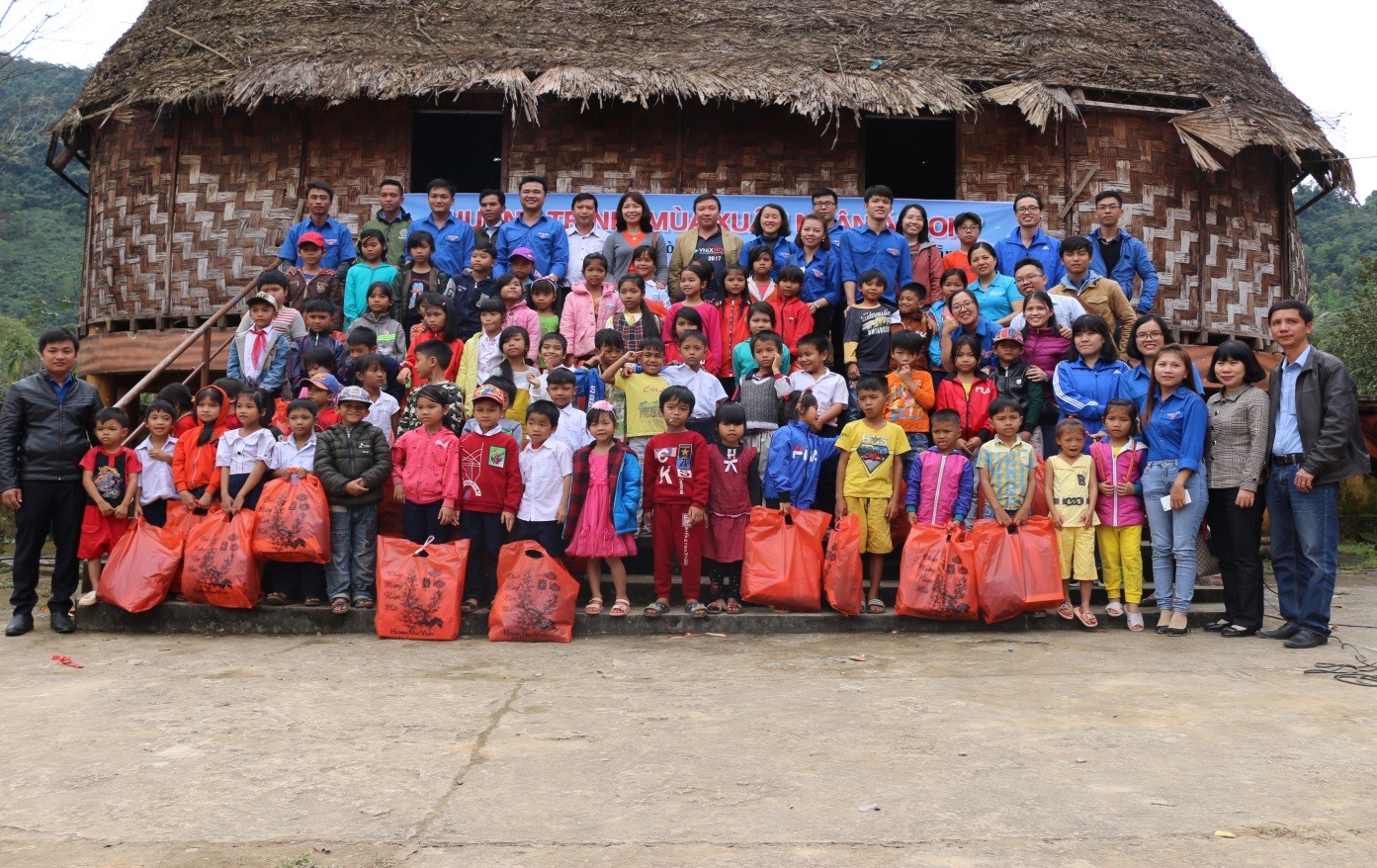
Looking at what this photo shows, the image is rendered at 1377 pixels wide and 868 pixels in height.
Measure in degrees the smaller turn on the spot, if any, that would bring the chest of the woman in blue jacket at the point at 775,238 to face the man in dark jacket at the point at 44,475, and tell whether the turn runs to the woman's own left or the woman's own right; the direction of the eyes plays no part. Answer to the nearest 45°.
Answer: approximately 45° to the woman's own right

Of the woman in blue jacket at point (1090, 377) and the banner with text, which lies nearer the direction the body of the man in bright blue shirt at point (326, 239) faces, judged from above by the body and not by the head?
the woman in blue jacket

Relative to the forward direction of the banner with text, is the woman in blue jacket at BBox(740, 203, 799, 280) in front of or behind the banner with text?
in front

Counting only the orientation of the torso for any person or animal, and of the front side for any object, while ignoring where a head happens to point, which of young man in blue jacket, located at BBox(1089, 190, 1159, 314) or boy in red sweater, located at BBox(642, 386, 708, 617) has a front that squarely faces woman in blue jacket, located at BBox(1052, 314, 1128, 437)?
the young man in blue jacket

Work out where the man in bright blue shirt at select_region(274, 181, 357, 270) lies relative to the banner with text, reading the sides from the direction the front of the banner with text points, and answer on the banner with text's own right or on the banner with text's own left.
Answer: on the banner with text's own right

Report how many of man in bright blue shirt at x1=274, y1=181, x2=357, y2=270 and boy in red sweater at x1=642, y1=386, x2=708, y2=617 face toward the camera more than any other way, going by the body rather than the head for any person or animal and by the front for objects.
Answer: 2

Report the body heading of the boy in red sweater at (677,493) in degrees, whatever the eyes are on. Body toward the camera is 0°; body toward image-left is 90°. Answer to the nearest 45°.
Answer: approximately 0°

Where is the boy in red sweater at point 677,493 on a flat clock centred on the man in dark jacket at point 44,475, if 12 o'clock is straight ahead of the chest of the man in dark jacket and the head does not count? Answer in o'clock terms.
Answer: The boy in red sweater is roughly at 10 o'clock from the man in dark jacket.
